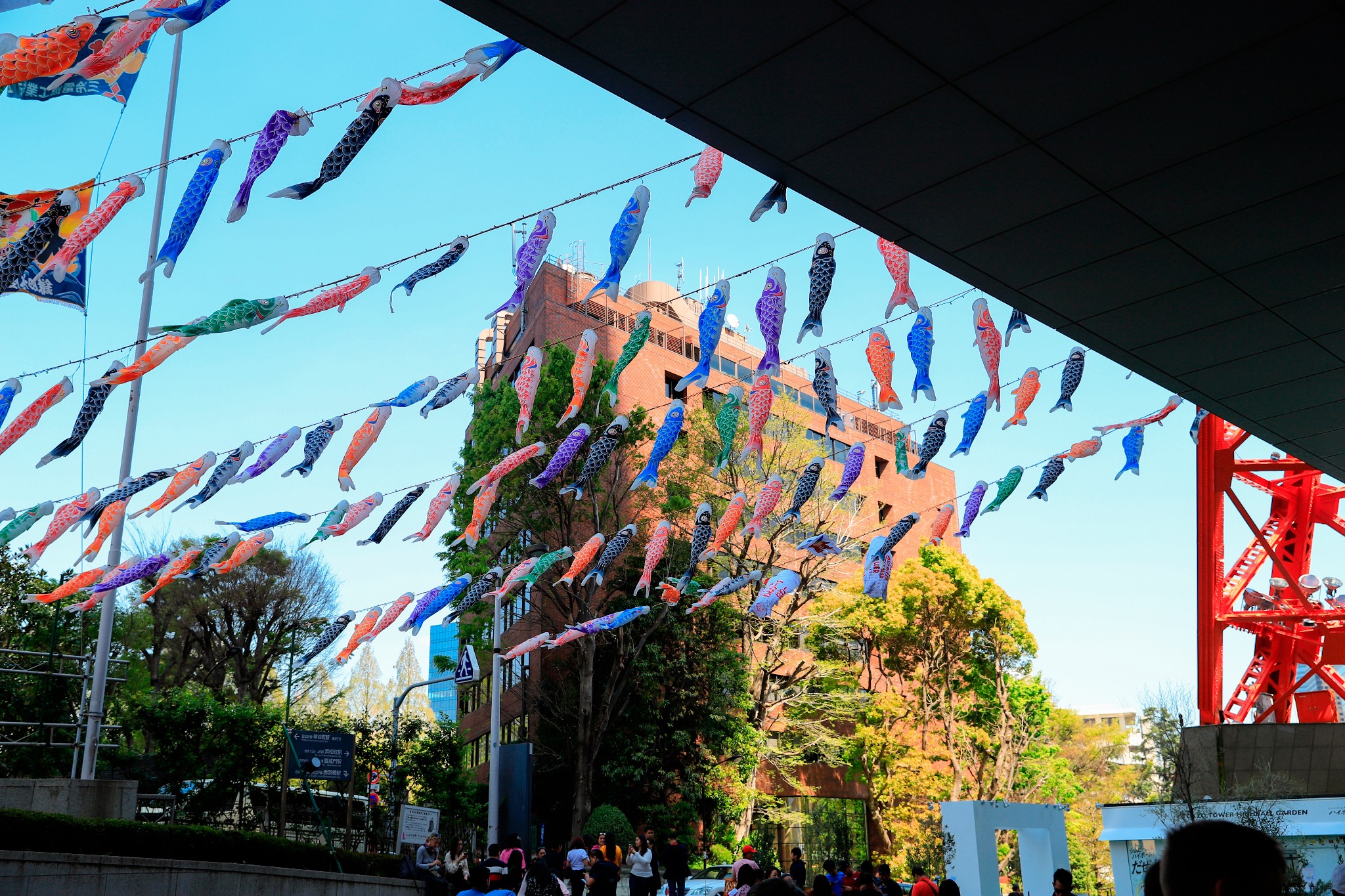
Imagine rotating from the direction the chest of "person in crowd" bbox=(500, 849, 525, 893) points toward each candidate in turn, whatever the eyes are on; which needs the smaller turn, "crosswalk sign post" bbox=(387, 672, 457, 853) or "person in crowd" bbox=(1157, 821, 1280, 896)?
the crosswalk sign post

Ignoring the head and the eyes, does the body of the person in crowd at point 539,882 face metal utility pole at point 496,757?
yes

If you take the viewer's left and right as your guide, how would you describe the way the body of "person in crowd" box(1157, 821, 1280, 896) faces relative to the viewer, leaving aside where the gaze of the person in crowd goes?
facing away from the viewer

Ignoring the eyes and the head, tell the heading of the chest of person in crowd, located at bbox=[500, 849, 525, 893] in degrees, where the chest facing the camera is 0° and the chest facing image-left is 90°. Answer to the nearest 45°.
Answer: approximately 180°

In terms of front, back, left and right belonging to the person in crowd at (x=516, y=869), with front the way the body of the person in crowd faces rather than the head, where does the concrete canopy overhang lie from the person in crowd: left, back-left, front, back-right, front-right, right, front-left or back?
back

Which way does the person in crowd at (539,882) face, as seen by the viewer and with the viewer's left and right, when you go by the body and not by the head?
facing away from the viewer
